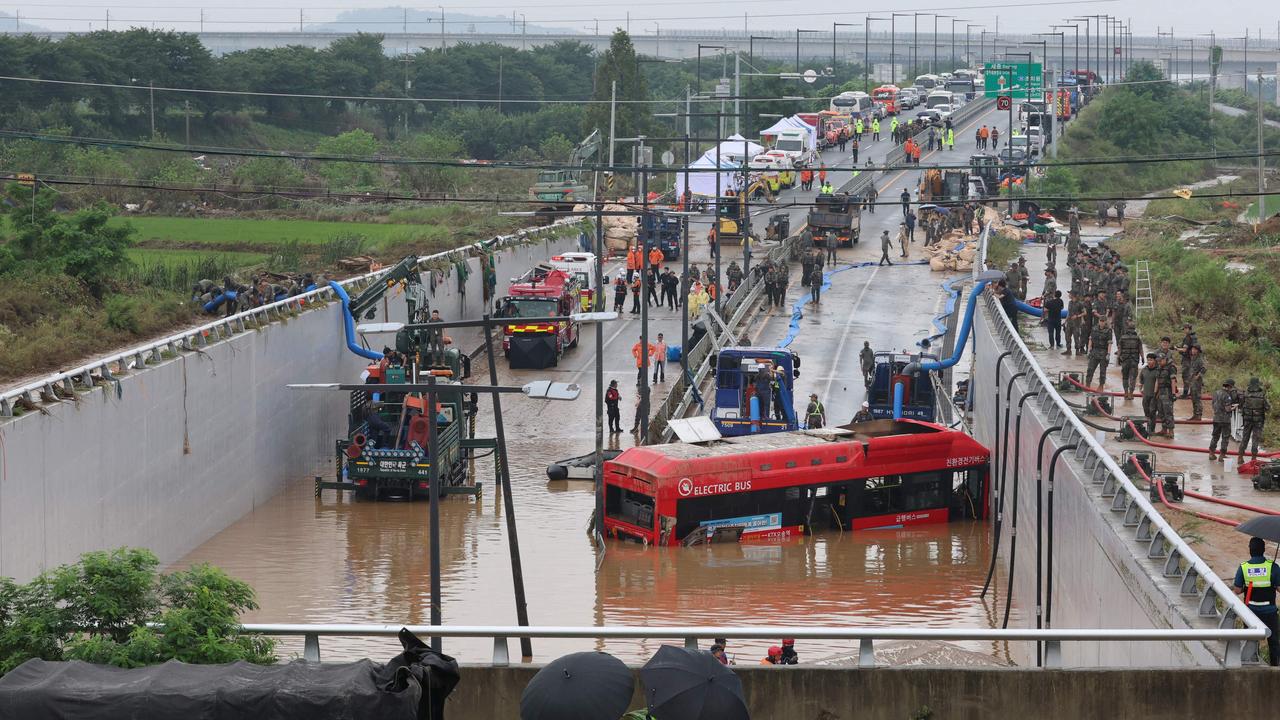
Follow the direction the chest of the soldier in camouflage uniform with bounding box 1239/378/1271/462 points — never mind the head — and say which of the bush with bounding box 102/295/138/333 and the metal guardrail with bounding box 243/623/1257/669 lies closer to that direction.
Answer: the bush

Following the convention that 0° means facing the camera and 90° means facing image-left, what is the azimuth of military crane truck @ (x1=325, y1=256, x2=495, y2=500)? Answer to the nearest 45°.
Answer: approximately 180°

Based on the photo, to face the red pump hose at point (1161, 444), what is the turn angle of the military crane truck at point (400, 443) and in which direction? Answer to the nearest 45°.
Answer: approximately 135° to its right
